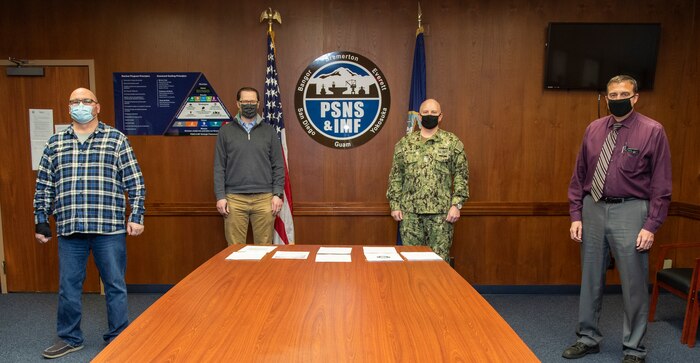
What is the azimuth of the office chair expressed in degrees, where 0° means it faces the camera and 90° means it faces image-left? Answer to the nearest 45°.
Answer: approximately 45°

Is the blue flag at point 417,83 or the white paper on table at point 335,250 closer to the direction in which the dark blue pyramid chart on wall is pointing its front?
the white paper on table

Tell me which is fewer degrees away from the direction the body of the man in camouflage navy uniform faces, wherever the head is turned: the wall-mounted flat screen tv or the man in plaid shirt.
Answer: the man in plaid shirt

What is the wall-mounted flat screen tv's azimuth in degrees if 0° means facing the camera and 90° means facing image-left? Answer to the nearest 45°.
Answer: approximately 0°

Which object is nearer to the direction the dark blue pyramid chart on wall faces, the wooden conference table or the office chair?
the wooden conference table

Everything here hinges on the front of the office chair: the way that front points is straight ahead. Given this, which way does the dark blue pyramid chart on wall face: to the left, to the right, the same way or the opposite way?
to the left

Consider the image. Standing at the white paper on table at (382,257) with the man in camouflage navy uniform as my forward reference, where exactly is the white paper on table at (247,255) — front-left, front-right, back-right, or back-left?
back-left

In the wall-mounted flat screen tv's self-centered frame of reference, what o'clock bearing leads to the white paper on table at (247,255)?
The white paper on table is roughly at 1 o'clock from the wall-mounted flat screen tv.

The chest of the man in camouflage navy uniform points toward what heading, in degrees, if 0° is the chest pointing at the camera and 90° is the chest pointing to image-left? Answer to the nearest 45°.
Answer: approximately 0°

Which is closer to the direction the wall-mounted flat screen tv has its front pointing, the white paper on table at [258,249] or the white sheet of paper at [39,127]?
the white paper on table

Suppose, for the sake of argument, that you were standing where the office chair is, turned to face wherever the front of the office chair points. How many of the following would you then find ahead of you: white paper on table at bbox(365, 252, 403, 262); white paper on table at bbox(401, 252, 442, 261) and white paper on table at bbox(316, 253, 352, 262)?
3

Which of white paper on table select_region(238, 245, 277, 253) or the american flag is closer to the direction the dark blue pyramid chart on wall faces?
the white paper on table
